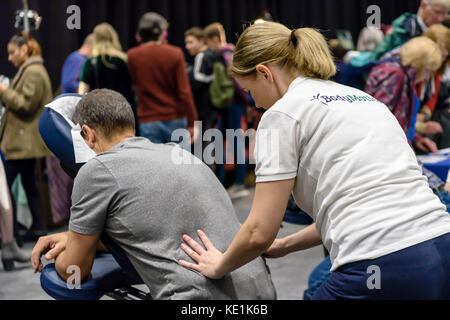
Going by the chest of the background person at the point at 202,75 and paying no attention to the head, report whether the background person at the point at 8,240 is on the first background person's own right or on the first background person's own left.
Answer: on the first background person's own left

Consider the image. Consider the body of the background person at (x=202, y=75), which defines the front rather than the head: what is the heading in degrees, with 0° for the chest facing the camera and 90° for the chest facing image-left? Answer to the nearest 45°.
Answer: approximately 90°

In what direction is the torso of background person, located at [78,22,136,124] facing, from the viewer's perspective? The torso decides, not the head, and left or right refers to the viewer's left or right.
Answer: facing away from the viewer

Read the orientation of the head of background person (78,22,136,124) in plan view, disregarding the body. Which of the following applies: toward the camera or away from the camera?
away from the camera
